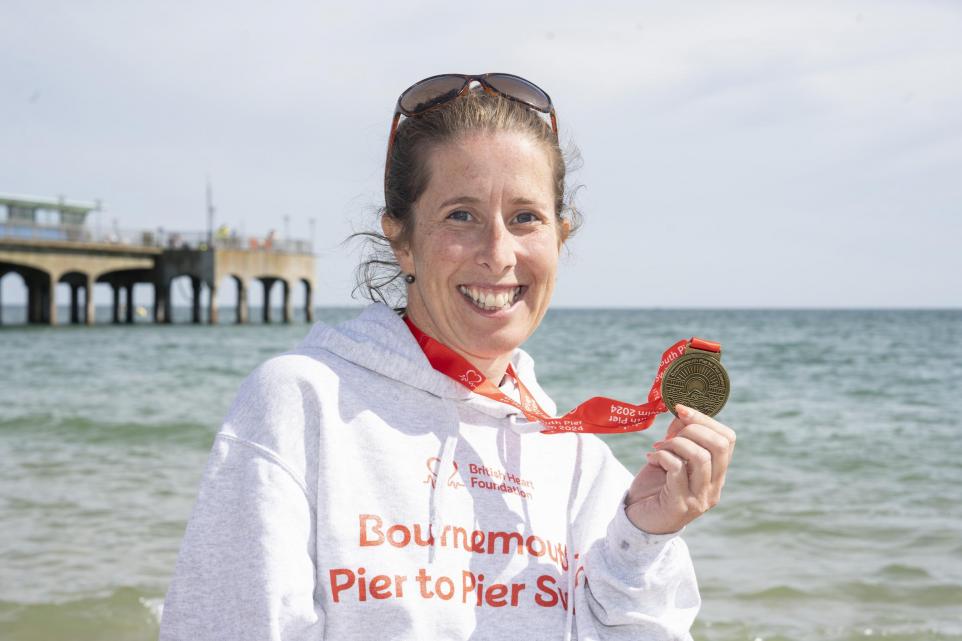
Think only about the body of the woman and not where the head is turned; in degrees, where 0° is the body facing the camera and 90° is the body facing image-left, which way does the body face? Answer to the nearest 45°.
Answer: approximately 315°

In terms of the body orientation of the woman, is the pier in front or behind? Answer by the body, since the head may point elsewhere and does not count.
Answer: behind
